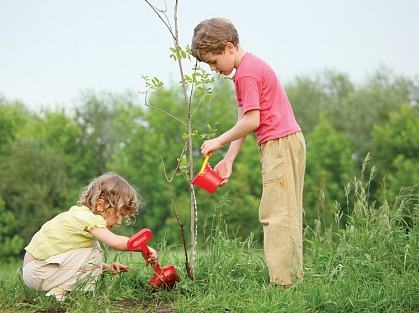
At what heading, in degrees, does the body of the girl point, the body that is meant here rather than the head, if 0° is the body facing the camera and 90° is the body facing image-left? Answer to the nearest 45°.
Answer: approximately 270°

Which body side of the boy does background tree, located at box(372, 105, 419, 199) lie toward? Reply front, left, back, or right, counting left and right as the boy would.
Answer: right

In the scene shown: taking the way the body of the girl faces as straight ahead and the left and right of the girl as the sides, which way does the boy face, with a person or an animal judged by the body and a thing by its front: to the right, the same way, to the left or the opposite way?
the opposite way

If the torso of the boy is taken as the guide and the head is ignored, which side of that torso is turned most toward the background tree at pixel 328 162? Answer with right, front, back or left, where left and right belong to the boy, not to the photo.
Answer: right

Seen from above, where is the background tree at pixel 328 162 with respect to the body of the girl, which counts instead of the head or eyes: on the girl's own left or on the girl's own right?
on the girl's own left

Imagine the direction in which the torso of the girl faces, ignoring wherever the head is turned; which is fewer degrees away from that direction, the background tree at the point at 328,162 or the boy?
the boy

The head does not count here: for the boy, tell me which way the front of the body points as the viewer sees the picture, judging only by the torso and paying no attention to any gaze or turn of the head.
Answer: to the viewer's left

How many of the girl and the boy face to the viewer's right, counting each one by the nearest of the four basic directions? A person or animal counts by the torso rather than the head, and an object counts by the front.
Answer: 1

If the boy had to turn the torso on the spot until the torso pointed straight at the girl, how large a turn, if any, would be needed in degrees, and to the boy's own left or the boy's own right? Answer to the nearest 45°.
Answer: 0° — they already face them

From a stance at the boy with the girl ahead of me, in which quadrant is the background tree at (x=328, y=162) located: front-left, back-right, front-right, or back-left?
back-right

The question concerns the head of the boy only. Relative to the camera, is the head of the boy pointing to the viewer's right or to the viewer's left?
to the viewer's left
